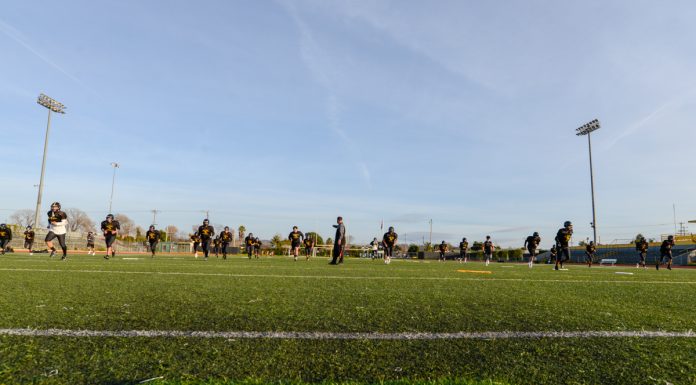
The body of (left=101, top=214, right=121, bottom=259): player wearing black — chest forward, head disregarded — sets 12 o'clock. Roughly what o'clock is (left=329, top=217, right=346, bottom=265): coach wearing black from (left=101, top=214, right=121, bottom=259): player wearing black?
(left=329, top=217, right=346, bottom=265): coach wearing black is roughly at 10 o'clock from (left=101, top=214, right=121, bottom=259): player wearing black.

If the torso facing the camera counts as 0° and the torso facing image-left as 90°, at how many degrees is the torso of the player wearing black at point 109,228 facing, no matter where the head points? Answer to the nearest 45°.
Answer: approximately 0°

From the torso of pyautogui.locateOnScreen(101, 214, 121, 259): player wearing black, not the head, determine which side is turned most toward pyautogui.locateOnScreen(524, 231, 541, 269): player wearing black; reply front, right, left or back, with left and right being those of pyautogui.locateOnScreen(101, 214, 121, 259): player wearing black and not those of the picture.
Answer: left

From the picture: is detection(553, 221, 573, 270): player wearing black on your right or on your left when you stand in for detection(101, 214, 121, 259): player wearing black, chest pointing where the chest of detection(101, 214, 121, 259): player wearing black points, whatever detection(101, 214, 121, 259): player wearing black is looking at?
on your left
